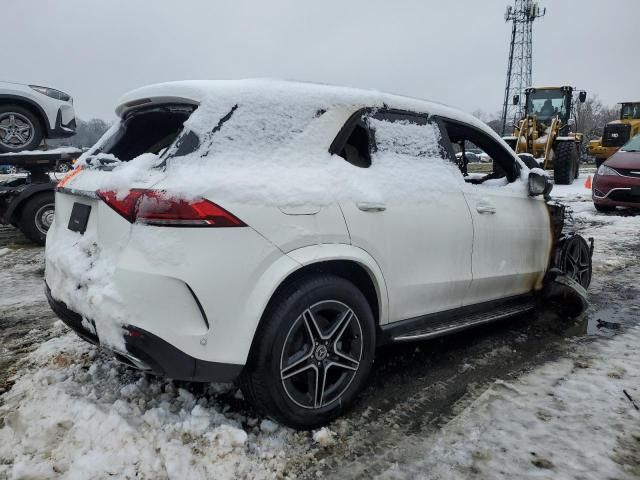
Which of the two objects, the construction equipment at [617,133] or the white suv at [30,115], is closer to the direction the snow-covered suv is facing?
the construction equipment

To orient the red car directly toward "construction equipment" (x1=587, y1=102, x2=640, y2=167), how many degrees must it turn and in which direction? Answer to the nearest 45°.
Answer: approximately 135° to its right

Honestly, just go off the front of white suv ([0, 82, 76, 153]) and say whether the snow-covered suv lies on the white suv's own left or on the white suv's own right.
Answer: on the white suv's own right

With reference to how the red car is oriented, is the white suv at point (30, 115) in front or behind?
in front

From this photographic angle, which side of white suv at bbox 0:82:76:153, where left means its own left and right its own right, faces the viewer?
right

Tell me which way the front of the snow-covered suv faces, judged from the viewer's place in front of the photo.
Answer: facing away from the viewer and to the right of the viewer

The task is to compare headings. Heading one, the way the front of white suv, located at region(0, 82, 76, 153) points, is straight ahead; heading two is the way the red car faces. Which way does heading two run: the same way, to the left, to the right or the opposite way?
the opposite way

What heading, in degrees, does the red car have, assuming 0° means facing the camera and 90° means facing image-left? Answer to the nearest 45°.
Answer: approximately 45°

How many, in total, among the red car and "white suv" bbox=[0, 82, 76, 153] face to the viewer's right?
1

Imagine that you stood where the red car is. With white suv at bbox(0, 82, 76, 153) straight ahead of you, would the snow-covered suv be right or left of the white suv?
left

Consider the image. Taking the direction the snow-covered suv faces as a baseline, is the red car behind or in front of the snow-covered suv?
in front
